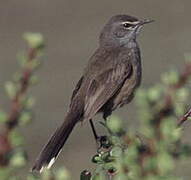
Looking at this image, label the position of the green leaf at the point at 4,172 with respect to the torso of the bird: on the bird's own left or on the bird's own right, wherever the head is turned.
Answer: on the bird's own right

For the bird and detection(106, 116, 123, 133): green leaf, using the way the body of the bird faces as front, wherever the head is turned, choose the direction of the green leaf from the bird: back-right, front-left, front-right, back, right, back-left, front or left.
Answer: right

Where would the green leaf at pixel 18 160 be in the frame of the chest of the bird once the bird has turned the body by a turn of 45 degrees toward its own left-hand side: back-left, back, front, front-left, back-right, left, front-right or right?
back-left

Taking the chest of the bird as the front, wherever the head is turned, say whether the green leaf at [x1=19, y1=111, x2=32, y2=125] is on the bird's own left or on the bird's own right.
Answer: on the bird's own right

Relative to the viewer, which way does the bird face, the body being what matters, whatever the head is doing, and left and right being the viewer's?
facing to the right of the viewer

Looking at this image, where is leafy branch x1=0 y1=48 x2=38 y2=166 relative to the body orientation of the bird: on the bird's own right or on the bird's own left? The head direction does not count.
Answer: on the bird's own right

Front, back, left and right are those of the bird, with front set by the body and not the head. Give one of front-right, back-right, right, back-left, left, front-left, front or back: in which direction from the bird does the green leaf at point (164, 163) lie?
right
